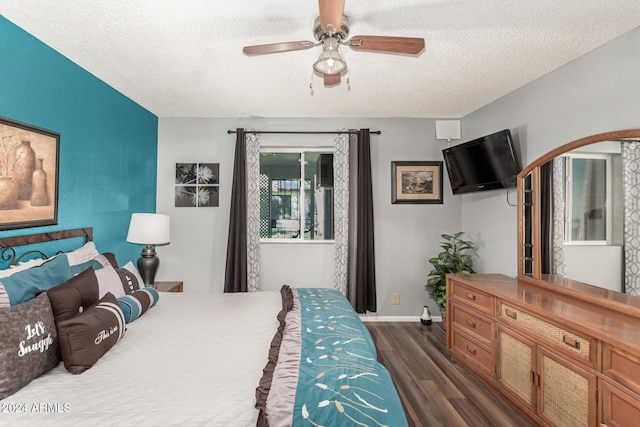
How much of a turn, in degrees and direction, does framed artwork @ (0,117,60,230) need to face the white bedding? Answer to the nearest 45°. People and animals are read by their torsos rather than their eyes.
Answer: approximately 45° to its right

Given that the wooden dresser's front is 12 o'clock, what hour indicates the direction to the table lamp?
The table lamp is roughly at 1 o'clock from the wooden dresser.

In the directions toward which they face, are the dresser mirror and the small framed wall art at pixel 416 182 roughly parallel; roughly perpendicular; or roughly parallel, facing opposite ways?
roughly perpendicular

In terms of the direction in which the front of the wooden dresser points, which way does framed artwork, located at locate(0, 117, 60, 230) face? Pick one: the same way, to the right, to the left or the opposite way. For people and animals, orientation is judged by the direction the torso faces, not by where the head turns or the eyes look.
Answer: the opposite way

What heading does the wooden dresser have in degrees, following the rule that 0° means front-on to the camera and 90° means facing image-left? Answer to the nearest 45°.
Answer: approximately 45°

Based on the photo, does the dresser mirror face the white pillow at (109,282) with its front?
yes

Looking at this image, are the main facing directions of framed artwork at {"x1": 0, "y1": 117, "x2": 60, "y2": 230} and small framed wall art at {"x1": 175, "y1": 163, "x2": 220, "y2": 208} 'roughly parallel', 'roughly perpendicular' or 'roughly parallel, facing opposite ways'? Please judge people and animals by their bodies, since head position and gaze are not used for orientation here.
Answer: roughly perpendicular

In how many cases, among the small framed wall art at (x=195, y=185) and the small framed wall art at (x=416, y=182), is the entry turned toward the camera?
2

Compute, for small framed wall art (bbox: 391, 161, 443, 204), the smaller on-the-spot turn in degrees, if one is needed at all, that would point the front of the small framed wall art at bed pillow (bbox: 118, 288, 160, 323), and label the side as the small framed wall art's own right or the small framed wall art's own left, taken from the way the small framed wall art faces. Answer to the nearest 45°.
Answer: approximately 45° to the small framed wall art's own right

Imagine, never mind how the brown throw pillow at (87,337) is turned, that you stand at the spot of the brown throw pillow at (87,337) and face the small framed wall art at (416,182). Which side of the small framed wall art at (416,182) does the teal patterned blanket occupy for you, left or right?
right

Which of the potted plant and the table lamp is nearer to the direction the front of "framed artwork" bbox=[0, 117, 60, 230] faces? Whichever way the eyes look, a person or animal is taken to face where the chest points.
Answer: the potted plant

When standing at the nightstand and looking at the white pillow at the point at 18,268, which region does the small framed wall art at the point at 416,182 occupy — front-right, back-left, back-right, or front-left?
back-left

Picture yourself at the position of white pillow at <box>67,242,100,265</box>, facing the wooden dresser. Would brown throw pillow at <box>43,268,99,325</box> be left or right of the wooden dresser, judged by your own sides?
right
